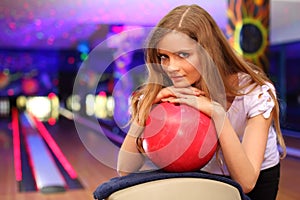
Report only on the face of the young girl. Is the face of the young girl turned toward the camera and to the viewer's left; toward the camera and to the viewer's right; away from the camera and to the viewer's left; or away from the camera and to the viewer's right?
toward the camera and to the viewer's left

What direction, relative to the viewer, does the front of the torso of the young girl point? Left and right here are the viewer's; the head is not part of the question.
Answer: facing the viewer and to the left of the viewer
